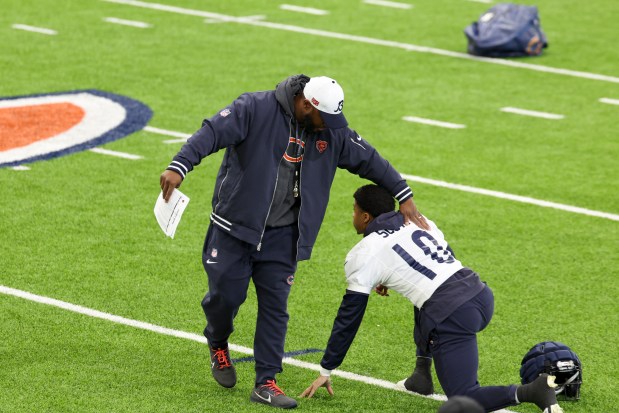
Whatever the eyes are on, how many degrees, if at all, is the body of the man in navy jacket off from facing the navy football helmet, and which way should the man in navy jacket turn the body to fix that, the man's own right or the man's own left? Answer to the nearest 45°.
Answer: approximately 45° to the man's own left

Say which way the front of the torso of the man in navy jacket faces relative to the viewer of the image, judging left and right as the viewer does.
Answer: facing the viewer and to the right of the viewer

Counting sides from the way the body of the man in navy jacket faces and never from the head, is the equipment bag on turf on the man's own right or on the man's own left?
on the man's own left

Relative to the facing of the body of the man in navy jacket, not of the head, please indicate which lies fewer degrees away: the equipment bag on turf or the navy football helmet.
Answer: the navy football helmet
